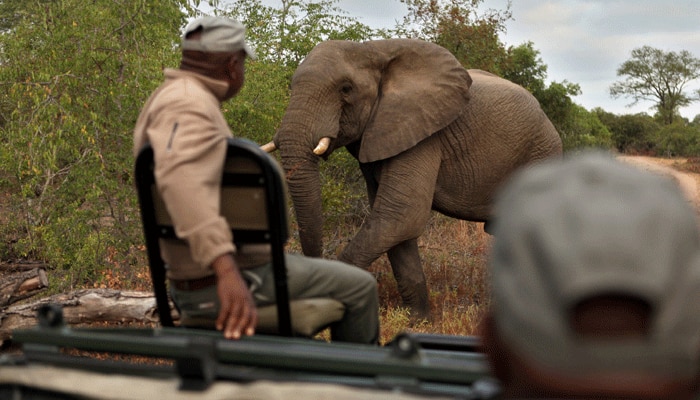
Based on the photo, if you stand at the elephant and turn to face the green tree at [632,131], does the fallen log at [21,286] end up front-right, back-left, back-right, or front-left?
back-left

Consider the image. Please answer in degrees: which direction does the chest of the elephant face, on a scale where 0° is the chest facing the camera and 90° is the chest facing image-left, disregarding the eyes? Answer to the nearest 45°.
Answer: approximately 45°

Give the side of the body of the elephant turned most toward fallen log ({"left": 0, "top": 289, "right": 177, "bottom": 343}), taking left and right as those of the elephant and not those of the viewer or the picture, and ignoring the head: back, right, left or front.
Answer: front

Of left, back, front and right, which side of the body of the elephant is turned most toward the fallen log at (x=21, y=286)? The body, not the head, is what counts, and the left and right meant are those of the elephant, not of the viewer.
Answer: front

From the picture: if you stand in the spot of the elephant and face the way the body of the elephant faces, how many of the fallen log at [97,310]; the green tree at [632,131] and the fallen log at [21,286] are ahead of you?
2

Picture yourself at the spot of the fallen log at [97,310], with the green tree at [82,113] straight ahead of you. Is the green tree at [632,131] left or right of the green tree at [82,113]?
right

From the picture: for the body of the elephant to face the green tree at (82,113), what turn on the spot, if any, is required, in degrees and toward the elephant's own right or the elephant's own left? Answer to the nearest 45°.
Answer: approximately 45° to the elephant's own right
